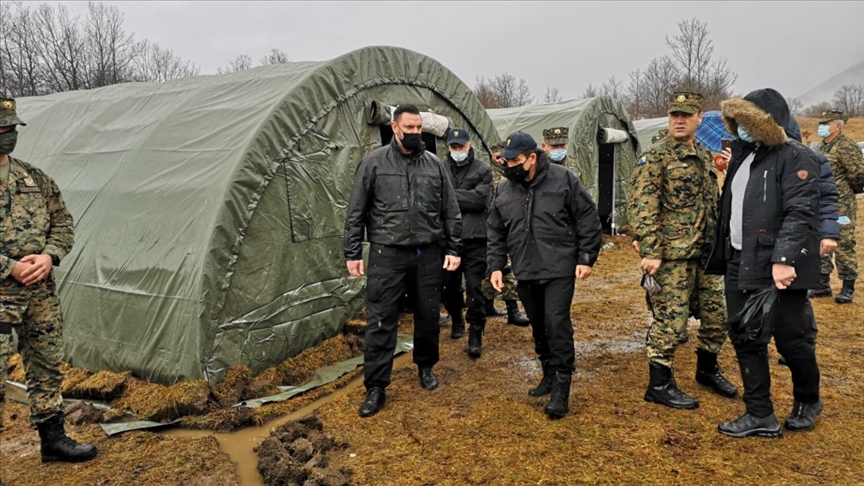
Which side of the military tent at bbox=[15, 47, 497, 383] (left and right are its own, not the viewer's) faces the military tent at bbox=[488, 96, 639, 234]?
left

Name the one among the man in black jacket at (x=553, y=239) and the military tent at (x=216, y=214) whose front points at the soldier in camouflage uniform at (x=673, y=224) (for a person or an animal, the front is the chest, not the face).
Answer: the military tent

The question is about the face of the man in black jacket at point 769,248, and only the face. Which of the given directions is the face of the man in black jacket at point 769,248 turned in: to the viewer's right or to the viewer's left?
to the viewer's left

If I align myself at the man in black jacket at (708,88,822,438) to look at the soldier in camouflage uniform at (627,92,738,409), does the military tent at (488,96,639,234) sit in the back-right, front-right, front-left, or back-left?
front-right

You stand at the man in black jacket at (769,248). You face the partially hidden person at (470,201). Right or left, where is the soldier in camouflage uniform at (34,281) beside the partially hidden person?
left

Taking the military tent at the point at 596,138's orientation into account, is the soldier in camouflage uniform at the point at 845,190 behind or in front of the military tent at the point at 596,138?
in front

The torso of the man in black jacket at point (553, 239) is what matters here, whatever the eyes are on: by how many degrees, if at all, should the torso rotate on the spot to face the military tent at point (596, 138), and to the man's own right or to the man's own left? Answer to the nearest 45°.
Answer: approximately 135° to the man's own right

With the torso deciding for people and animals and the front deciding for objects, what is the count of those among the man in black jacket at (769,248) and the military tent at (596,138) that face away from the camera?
0

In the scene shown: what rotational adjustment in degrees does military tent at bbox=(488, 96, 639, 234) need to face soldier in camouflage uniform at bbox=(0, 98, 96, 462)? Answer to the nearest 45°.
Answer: approximately 45° to its right

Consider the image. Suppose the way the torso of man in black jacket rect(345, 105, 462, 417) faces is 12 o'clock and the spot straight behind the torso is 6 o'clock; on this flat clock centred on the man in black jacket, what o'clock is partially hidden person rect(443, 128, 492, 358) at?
The partially hidden person is roughly at 7 o'clock from the man in black jacket.

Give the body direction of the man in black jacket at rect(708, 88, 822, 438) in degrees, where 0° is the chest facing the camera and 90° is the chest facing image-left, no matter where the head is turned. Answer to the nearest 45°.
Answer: approximately 45°

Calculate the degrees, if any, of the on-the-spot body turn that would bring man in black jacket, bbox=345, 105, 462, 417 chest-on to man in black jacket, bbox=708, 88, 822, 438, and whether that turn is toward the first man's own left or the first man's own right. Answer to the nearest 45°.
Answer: approximately 45° to the first man's own left

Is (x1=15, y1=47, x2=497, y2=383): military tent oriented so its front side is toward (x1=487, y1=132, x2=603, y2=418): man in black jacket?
yes

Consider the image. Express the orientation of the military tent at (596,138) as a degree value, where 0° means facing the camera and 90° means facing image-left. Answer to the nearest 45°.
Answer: approximately 315°

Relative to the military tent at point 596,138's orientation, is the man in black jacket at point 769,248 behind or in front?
in front

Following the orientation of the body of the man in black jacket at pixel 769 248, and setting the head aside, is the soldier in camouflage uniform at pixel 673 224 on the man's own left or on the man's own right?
on the man's own right

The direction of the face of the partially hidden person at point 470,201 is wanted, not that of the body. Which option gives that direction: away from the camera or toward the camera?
toward the camera

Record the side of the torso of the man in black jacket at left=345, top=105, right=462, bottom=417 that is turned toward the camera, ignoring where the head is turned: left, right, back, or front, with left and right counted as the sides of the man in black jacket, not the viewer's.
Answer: front

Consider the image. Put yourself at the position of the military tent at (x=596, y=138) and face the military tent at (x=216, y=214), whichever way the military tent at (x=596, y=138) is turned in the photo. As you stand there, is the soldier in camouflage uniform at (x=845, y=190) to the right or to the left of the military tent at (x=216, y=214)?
left

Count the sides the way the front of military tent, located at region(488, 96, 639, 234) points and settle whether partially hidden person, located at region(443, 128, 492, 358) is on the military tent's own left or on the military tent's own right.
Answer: on the military tent's own right
